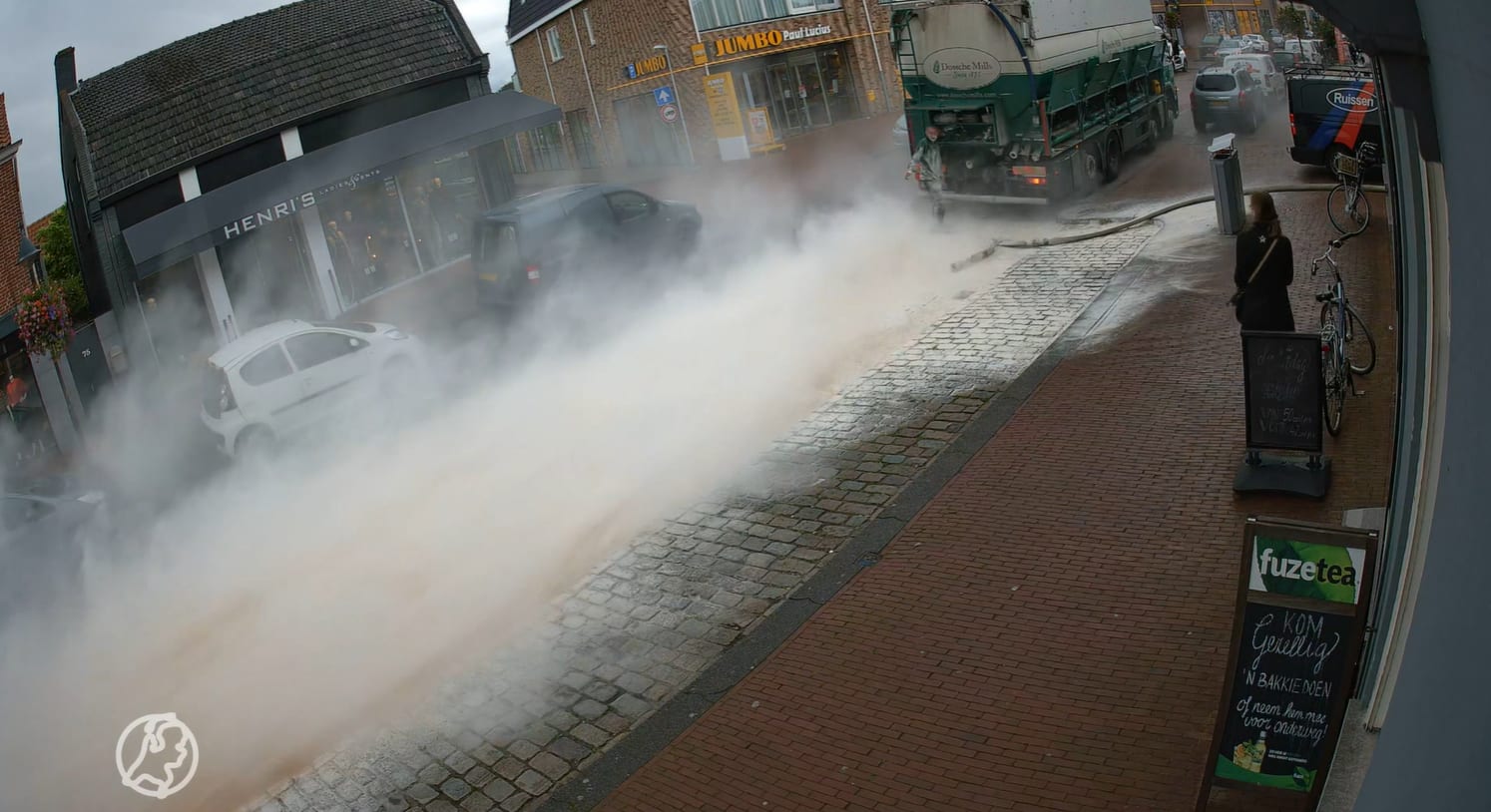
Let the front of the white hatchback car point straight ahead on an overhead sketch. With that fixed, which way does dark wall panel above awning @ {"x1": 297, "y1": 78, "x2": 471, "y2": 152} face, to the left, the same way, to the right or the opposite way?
to the right

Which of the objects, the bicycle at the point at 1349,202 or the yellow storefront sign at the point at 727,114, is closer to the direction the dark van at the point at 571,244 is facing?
the yellow storefront sign

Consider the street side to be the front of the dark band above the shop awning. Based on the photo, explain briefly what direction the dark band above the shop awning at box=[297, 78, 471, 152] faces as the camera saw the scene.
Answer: facing the viewer and to the right of the viewer

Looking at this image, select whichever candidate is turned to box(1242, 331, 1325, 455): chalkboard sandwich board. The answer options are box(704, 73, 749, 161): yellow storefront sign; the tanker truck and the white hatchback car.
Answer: the yellow storefront sign

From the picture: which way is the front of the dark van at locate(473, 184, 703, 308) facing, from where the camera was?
facing away from the viewer and to the right of the viewer

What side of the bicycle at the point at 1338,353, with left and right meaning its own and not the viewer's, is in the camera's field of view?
back

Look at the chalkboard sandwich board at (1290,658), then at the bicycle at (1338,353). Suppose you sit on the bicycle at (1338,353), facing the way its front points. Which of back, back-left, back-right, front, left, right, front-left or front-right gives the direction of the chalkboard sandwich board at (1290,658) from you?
back

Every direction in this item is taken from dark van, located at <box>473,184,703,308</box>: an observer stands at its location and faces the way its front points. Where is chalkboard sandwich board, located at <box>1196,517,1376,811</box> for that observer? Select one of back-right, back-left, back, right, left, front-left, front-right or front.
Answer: back-right

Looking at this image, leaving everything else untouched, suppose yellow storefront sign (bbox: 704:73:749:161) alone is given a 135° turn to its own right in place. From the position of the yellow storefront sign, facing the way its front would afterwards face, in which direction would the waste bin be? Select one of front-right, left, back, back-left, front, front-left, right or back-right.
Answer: back-left

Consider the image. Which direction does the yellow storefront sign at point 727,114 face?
toward the camera

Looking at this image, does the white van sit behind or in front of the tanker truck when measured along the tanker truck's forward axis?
in front
